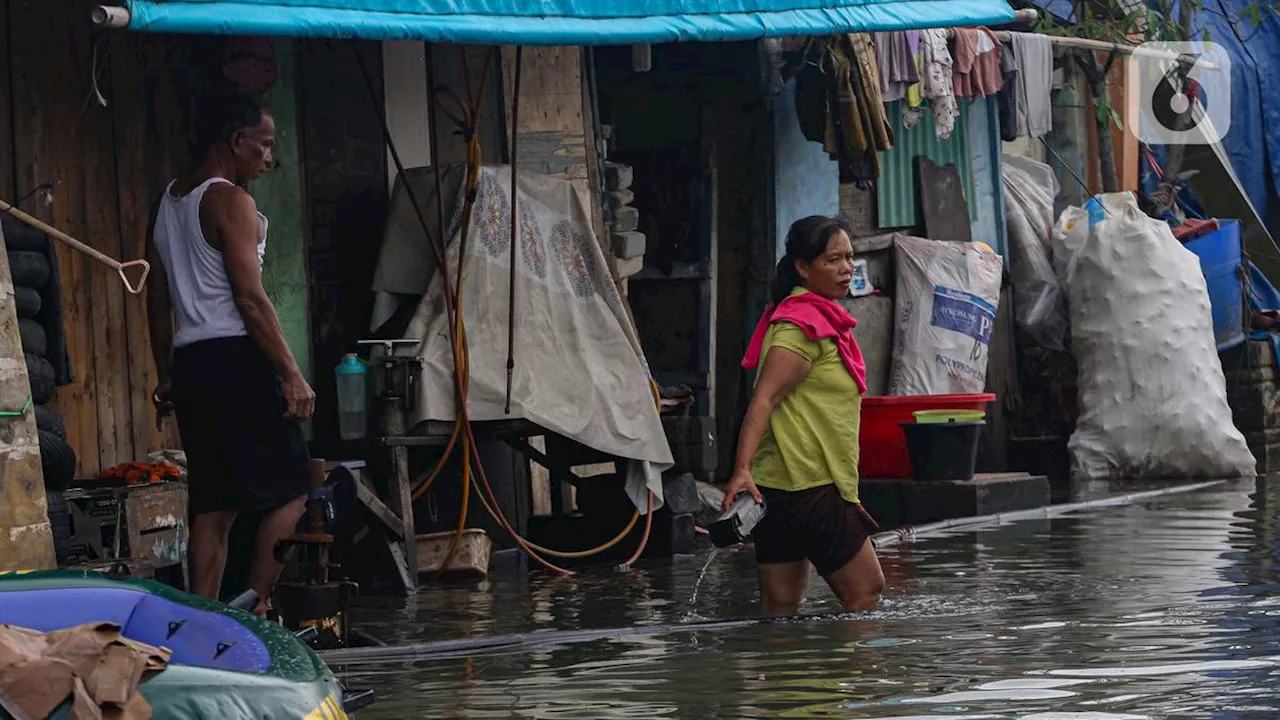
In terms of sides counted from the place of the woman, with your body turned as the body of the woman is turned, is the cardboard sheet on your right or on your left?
on your right

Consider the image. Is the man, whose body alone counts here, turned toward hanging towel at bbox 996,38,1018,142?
yes

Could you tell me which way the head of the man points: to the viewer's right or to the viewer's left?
to the viewer's right

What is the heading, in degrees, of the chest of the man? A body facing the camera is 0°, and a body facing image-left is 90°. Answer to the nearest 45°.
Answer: approximately 225°
